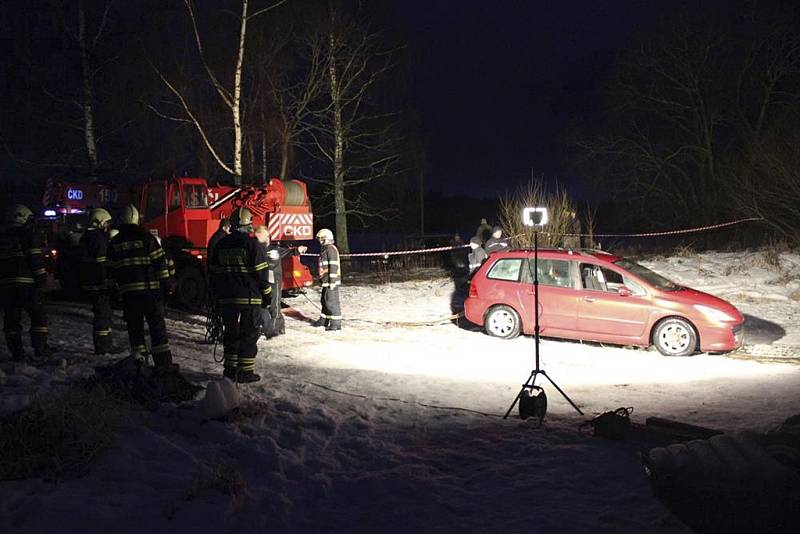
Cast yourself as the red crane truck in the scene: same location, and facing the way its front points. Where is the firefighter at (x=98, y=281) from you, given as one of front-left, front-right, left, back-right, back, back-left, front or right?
back-left

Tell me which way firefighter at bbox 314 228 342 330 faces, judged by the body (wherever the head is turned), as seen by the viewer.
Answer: to the viewer's left

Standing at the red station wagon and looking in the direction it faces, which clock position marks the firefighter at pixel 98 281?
The firefighter is roughly at 5 o'clock from the red station wagon.

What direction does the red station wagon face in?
to the viewer's right

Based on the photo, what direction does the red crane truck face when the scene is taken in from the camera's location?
facing away from the viewer and to the left of the viewer

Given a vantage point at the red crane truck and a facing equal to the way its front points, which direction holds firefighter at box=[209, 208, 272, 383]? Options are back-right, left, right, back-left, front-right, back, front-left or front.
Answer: back-left

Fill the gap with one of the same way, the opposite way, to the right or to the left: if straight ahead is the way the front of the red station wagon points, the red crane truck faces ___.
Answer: the opposite way

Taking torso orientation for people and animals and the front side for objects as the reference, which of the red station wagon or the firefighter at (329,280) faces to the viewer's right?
the red station wagon

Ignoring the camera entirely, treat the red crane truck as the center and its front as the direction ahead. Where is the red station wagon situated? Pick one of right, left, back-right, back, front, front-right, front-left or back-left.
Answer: back

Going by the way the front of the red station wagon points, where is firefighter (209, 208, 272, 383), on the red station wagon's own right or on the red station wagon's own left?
on the red station wagon's own right

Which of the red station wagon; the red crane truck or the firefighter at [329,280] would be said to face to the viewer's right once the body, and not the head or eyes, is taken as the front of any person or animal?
the red station wagon

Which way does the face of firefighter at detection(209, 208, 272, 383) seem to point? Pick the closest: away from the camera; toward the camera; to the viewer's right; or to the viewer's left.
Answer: away from the camera

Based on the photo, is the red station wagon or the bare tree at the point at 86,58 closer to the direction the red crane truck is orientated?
the bare tree

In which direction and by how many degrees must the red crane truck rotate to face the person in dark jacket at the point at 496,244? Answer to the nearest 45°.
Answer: approximately 135° to its right
